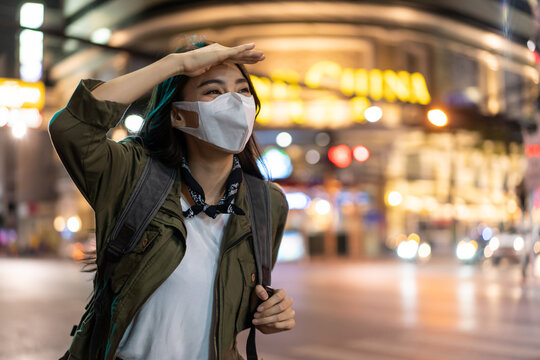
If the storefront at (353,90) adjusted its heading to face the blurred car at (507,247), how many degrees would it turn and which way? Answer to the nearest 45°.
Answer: approximately 45° to its left

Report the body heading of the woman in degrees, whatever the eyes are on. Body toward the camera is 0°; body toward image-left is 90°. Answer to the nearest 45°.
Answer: approximately 315°

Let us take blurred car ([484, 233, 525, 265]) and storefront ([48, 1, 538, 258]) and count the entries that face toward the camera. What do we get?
2

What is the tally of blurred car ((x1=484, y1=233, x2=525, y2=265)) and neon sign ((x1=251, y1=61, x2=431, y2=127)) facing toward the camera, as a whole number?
2

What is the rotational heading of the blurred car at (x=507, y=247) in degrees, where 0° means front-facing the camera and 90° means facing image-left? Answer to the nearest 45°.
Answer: approximately 0°

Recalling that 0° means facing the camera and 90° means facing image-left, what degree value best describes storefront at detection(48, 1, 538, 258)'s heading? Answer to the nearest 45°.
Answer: approximately 0°
